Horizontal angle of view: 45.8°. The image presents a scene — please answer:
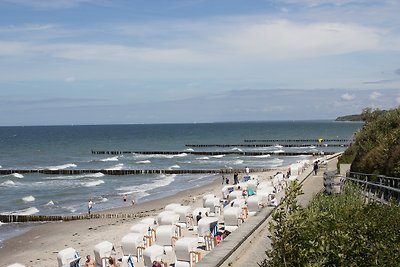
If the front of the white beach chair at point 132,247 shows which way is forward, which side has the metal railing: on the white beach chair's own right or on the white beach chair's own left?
on the white beach chair's own right

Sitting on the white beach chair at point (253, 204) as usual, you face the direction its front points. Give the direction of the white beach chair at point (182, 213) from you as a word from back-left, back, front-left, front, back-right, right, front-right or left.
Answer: back-left

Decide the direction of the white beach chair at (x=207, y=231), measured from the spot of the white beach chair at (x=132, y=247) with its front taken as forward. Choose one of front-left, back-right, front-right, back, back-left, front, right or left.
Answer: front-right

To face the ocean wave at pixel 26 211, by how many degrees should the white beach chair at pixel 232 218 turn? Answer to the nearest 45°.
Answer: approximately 90° to its left

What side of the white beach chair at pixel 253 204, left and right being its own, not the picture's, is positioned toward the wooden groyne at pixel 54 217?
left

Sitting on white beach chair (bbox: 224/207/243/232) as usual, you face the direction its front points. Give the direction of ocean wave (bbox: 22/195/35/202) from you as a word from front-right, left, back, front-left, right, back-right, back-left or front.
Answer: left

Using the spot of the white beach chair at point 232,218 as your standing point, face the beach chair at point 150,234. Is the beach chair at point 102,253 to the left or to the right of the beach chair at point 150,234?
left
